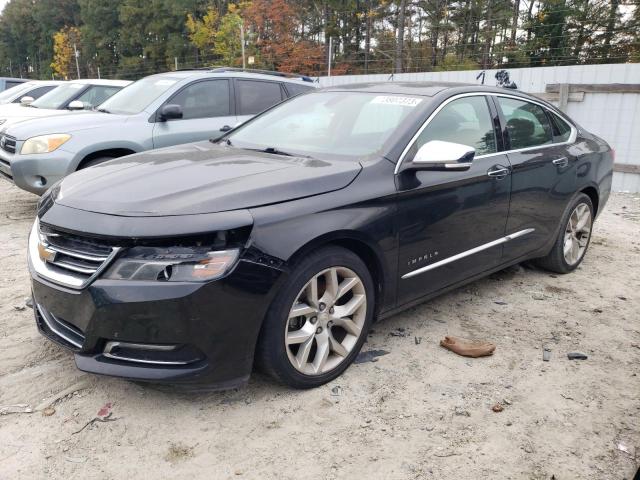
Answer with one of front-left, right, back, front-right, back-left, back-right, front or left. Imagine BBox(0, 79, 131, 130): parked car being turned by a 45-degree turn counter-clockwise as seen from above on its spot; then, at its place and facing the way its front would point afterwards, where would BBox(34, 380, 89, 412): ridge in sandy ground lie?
front

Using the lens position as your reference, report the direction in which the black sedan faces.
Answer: facing the viewer and to the left of the viewer

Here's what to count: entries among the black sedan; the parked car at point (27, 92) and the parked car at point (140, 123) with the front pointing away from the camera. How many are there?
0

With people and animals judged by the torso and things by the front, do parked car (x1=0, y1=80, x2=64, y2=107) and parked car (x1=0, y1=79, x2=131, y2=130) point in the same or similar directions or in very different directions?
same or similar directions

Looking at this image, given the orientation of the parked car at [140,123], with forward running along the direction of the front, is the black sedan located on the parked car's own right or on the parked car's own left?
on the parked car's own left

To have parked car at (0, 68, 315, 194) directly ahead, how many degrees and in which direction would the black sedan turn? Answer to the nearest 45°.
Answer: approximately 90° to its right

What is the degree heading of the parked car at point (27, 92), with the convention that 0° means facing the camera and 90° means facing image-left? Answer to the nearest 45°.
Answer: approximately 45°

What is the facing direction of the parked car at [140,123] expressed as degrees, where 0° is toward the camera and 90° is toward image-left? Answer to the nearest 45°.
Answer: approximately 45°

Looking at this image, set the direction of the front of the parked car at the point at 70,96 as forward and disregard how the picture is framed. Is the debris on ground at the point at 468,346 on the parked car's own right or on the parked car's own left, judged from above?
on the parked car's own left

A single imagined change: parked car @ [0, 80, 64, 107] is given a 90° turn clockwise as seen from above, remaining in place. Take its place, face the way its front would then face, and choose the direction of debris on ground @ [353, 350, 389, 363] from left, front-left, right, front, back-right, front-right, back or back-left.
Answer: back-left

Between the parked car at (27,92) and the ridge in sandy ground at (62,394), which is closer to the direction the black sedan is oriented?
the ridge in sandy ground

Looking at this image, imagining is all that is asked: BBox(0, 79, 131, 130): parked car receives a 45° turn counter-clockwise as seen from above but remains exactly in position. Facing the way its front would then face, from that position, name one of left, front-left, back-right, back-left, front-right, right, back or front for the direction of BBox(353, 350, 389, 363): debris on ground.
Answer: front

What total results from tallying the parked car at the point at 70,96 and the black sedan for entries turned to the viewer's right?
0

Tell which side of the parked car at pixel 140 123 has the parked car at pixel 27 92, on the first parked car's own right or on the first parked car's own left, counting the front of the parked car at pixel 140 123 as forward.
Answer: on the first parked car's own right

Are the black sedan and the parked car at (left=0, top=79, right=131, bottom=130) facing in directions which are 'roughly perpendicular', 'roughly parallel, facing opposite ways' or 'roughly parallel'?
roughly parallel
